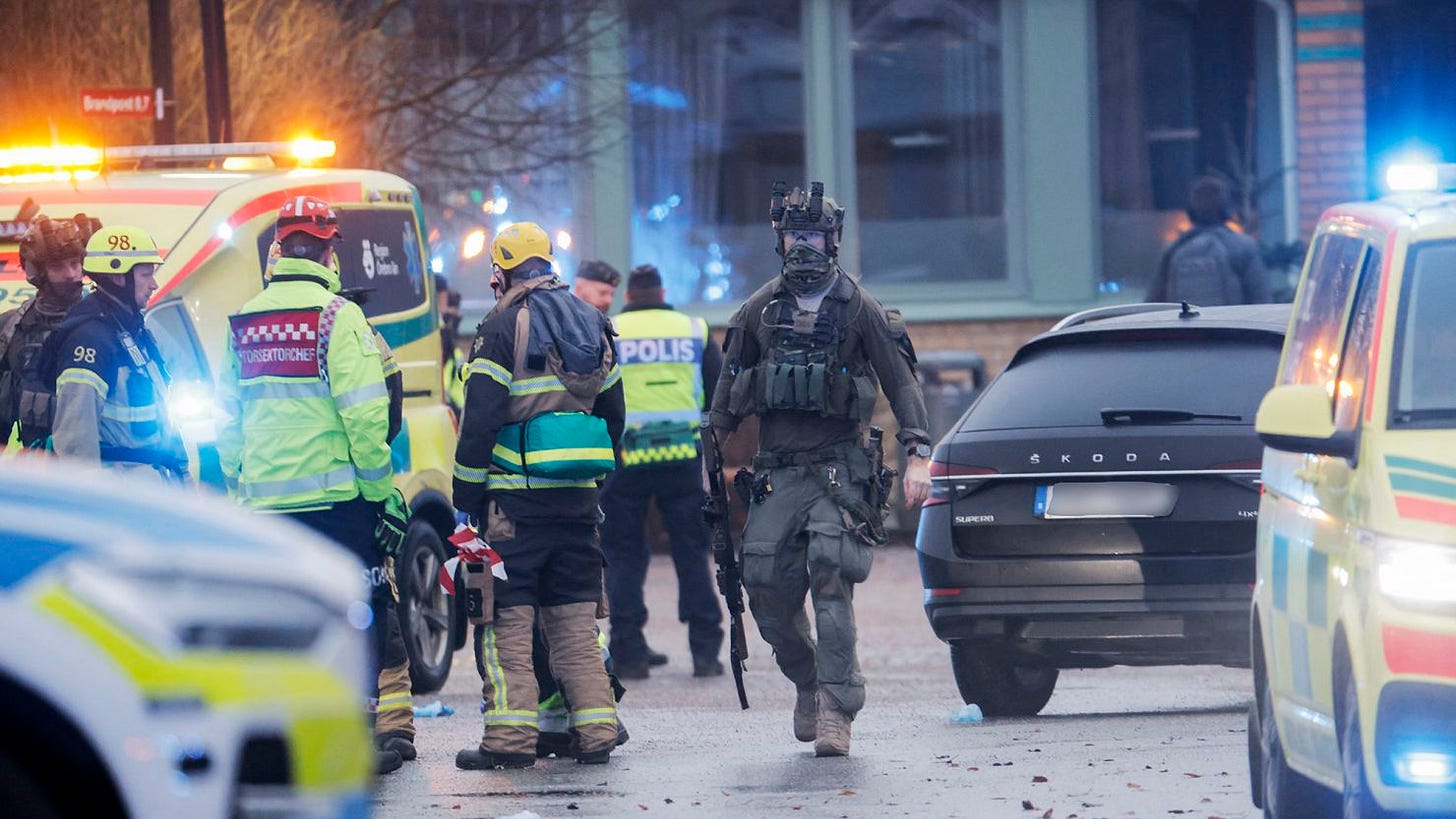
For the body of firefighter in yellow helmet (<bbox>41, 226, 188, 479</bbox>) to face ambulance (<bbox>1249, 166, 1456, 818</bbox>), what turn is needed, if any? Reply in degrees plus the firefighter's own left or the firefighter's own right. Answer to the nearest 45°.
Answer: approximately 45° to the firefighter's own right

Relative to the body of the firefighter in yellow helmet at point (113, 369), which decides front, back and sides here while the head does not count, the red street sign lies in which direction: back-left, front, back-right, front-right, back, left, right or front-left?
left

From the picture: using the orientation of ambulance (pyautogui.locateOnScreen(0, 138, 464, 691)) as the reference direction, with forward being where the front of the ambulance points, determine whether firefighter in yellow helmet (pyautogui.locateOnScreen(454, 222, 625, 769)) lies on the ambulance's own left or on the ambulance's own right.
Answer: on the ambulance's own left

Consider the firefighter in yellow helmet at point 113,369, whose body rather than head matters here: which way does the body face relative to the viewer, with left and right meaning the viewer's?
facing to the right of the viewer

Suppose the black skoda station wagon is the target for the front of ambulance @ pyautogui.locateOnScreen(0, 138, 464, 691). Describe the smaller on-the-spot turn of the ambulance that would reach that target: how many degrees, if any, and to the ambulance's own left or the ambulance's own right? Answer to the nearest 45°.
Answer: approximately 90° to the ambulance's own left

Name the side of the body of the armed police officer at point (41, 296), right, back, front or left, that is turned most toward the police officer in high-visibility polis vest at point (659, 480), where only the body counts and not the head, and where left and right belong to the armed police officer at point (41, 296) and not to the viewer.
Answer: left

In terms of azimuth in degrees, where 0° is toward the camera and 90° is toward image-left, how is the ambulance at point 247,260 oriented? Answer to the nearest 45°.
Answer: approximately 45°

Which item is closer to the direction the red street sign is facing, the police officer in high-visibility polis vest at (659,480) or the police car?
the police car

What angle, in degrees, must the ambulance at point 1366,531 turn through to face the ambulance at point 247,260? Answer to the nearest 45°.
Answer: approximately 135° to its right

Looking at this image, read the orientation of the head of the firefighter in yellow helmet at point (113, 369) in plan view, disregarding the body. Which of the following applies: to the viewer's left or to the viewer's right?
to the viewer's right

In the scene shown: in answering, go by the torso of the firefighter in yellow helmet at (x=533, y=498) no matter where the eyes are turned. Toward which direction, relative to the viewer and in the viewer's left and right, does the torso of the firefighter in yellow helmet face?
facing away from the viewer and to the left of the viewer

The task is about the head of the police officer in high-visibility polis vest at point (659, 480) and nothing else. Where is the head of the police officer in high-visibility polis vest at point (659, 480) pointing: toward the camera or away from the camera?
away from the camera

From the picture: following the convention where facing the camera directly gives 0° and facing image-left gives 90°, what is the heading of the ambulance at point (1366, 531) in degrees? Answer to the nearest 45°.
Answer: approximately 0°
